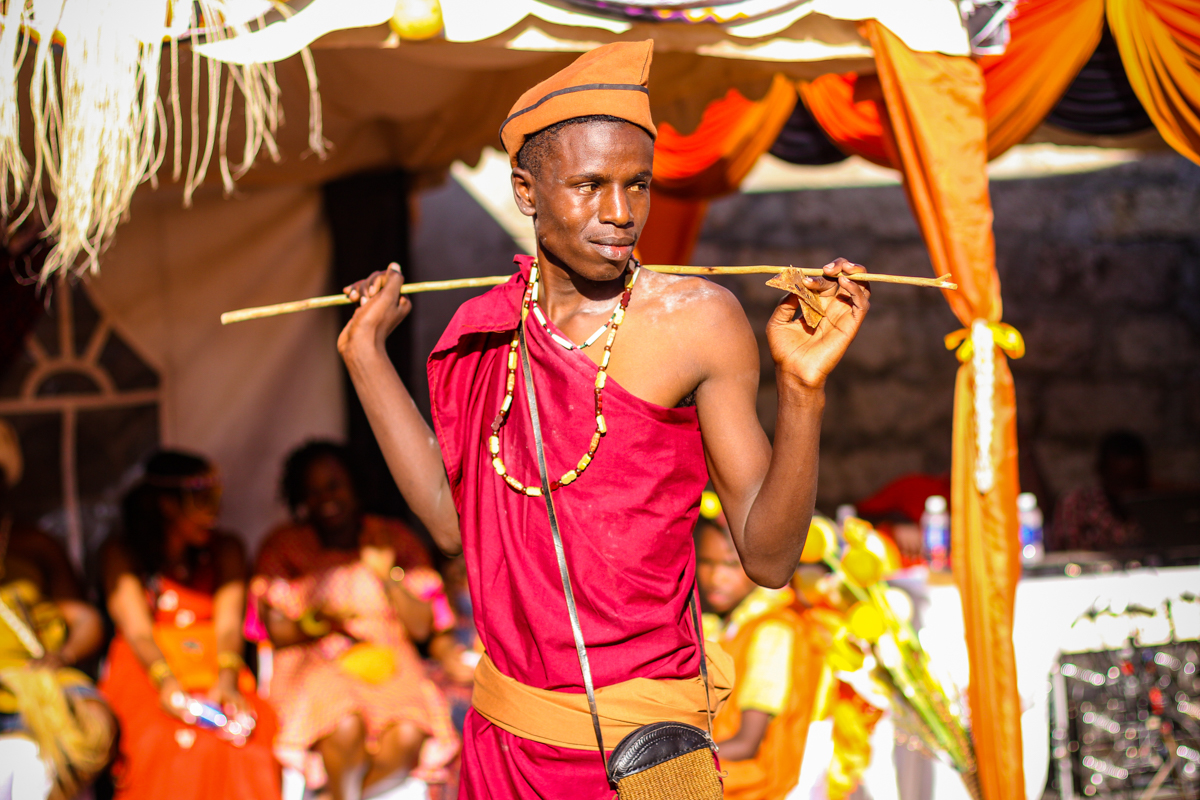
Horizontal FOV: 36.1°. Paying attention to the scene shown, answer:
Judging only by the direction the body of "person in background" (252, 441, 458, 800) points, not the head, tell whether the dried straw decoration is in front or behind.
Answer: in front

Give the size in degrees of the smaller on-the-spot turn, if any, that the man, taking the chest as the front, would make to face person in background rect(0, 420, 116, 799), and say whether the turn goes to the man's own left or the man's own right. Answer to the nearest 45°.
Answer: approximately 135° to the man's own right

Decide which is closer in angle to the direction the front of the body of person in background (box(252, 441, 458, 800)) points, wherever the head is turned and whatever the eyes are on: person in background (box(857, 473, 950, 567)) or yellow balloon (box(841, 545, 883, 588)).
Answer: the yellow balloon

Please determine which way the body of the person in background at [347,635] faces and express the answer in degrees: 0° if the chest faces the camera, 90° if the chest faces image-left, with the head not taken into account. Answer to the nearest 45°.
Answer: approximately 0°

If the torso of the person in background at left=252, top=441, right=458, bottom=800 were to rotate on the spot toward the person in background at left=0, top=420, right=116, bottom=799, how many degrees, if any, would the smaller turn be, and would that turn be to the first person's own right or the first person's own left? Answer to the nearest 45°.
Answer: approximately 90° to the first person's own right

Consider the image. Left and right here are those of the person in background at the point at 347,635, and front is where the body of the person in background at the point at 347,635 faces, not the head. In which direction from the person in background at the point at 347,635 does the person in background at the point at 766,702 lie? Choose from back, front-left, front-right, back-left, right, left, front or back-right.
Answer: front-left

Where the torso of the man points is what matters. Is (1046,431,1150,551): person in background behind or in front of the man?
behind
